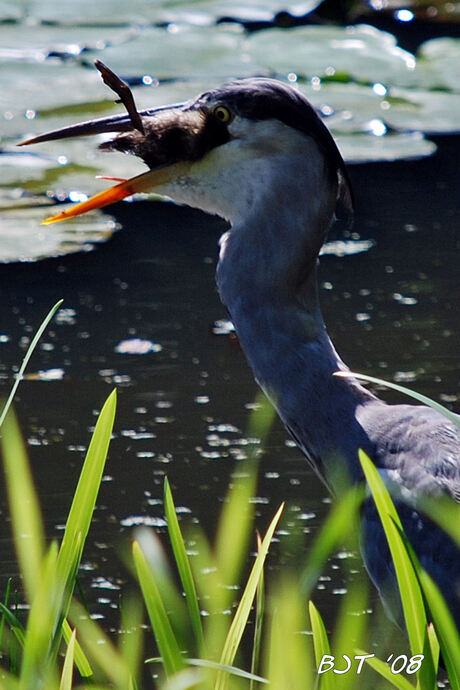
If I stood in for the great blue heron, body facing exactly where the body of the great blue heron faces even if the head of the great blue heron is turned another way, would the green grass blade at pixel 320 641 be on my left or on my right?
on my left

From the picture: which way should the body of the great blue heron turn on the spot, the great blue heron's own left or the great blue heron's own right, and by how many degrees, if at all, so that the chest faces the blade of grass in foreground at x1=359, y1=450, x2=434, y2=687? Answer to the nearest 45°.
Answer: approximately 90° to the great blue heron's own left

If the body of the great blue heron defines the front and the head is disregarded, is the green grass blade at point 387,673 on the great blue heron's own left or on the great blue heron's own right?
on the great blue heron's own left

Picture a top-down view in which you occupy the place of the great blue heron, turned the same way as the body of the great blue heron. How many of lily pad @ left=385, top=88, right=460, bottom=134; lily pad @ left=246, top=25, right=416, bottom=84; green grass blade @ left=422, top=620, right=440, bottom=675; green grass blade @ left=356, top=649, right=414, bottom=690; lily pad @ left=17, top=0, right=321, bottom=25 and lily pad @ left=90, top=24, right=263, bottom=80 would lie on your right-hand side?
4

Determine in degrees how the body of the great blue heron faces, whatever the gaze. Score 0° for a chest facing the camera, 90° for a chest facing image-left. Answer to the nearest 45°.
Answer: approximately 90°

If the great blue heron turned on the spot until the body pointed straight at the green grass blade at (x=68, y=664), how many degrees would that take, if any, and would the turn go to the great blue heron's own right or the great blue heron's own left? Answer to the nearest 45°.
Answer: approximately 90° to the great blue heron's own left

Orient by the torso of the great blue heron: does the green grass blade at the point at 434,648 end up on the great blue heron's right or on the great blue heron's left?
on the great blue heron's left

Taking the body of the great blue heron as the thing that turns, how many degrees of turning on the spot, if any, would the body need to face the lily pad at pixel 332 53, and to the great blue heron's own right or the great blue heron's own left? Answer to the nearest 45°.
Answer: approximately 90° to the great blue heron's own right

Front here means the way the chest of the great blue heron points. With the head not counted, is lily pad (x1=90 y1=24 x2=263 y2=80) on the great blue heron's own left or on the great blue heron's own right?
on the great blue heron's own right
